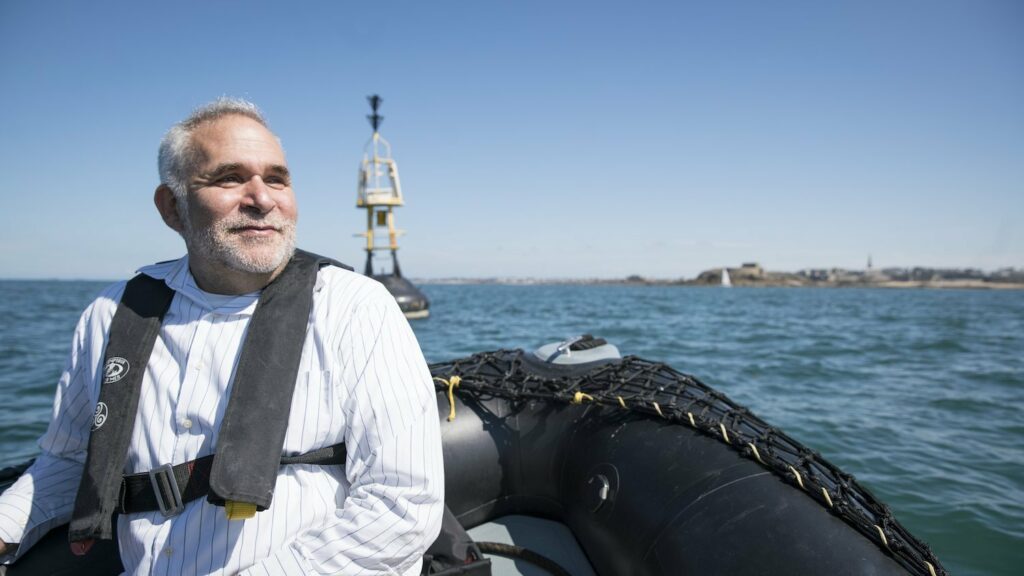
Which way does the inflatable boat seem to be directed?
away from the camera
